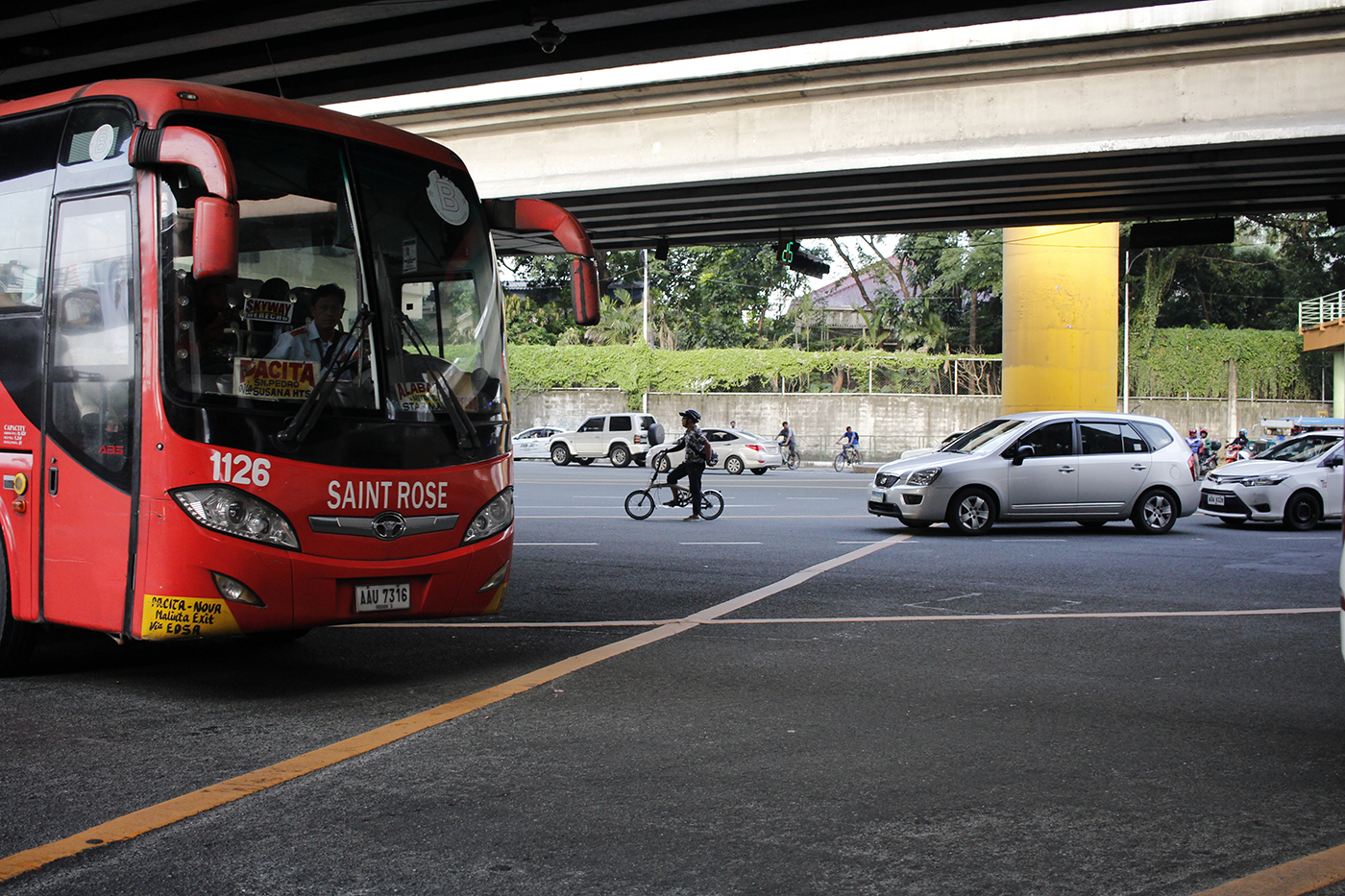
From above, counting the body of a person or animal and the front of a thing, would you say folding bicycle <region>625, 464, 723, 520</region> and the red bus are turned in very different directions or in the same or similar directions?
very different directions

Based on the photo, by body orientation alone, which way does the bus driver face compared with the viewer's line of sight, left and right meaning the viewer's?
facing the viewer and to the right of the viewer

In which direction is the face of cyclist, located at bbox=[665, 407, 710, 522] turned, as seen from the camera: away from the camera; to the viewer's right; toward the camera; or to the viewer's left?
to the viewer's left

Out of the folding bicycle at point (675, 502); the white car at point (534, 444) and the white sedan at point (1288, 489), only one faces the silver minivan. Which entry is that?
the white sedan

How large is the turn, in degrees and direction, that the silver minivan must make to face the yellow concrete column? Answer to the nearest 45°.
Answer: approximately 135° to its right

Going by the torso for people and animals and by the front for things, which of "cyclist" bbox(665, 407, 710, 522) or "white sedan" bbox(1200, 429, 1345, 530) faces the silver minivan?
the white sedan

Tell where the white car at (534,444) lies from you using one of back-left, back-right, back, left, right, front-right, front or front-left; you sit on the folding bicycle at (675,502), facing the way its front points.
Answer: right

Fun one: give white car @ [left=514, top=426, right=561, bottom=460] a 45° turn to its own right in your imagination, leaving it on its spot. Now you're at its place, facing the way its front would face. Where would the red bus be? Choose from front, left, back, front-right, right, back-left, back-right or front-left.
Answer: back-left

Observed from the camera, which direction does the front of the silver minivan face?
facing the viewer and to the left of the viewer

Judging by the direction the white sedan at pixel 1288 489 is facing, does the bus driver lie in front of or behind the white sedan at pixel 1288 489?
in front

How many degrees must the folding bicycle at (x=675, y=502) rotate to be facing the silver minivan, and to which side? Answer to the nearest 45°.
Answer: approximately 180°

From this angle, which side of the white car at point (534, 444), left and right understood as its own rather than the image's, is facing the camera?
left

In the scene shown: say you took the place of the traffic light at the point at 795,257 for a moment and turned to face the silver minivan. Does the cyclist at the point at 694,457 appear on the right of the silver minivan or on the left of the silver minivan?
right

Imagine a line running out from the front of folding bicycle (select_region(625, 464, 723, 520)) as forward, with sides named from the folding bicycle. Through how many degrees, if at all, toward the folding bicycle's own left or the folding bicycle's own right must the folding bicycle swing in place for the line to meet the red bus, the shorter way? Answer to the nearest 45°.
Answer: approximately 90° to the folding bicycle's own left
